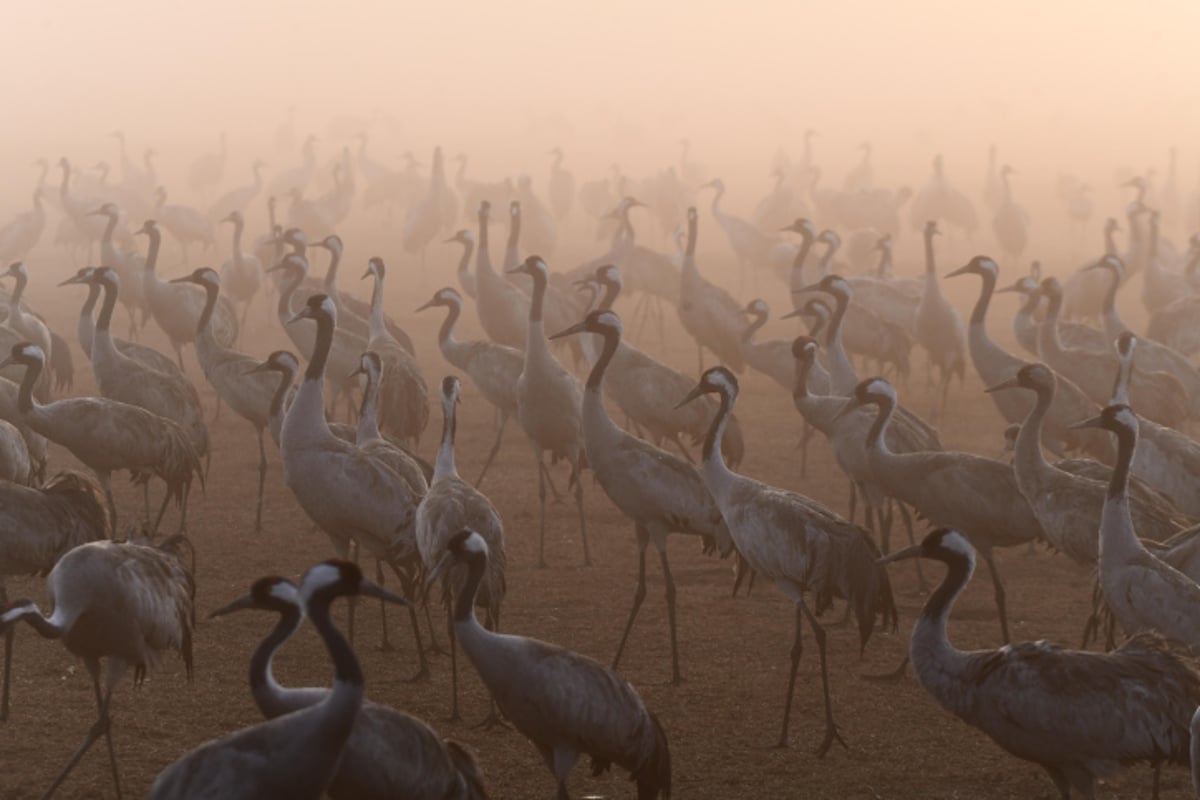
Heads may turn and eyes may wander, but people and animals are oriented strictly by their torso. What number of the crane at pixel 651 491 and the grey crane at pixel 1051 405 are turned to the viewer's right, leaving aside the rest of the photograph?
0

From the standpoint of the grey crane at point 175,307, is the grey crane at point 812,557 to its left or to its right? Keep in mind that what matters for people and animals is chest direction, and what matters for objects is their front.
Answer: on its left

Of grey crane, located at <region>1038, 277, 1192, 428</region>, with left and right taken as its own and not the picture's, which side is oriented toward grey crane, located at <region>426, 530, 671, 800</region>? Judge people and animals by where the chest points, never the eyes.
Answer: left

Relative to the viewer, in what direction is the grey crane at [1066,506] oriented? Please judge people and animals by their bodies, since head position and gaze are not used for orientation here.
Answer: to the viewer's left

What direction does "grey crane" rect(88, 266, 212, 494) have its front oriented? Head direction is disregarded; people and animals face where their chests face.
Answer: to the viewer's left

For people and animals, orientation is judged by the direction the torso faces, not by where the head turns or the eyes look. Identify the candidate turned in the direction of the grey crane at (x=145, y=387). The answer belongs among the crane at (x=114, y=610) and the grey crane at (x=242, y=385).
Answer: the grey crane at (x=242, y=385)

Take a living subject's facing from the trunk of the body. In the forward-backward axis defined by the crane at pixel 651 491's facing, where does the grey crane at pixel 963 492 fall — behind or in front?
behind

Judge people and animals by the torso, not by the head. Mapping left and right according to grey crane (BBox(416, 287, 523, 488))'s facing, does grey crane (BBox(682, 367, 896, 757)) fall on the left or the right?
on its left

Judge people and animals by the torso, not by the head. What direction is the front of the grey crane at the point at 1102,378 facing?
to the viewer's left

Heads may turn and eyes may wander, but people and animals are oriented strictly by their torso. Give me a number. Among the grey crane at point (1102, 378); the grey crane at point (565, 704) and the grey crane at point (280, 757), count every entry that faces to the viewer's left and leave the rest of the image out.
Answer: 2

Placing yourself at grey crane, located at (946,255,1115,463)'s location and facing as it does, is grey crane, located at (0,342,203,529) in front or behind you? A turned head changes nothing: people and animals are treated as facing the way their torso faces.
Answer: in front

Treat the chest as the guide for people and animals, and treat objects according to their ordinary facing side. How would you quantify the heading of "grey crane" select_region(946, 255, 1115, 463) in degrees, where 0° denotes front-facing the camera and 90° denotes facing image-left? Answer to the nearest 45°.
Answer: approximately 90°

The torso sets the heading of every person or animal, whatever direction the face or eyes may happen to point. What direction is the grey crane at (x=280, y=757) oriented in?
to the viewer's right

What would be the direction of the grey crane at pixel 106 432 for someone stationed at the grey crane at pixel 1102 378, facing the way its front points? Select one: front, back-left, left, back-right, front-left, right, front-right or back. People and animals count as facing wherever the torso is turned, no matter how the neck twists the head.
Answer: front-left

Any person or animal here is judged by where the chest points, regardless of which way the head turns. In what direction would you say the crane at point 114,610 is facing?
to the viewer's left

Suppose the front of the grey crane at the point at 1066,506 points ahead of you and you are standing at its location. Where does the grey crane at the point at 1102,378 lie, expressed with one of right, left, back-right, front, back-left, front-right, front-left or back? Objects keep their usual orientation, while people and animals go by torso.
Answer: right

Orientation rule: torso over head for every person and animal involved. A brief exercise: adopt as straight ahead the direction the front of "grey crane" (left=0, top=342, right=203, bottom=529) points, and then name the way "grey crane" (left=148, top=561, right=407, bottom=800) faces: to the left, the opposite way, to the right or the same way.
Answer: the opposite way

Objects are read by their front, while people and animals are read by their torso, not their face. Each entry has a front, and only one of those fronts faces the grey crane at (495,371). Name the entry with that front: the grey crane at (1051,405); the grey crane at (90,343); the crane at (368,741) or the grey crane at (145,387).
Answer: the grey crane at (1051,405)

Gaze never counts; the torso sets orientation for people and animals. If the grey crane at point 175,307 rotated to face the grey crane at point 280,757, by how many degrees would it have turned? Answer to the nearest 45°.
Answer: approximately 90° to its left
